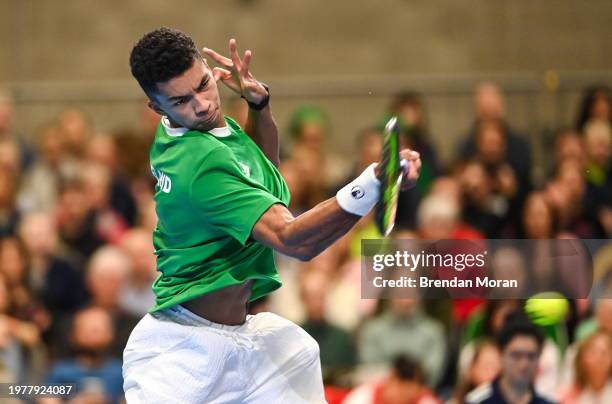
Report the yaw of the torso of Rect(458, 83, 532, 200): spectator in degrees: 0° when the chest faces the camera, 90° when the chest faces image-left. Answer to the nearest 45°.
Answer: approximately 0°

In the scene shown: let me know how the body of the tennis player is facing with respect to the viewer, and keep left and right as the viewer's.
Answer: facing to the right of the viewer

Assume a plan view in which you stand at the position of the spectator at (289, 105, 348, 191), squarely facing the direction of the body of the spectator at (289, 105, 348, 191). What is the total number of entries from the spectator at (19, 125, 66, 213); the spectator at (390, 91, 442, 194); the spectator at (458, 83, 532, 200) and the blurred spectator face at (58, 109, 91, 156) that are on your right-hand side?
2

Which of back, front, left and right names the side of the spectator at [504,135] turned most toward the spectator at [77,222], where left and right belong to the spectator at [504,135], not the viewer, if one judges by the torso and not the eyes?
right

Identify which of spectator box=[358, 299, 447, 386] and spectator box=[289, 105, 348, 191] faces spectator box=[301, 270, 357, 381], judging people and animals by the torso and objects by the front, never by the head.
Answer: spectator box=[289, 105, 348, 191]

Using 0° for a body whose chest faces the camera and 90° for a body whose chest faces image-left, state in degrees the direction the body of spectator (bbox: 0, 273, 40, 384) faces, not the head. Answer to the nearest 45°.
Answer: approximately 0°

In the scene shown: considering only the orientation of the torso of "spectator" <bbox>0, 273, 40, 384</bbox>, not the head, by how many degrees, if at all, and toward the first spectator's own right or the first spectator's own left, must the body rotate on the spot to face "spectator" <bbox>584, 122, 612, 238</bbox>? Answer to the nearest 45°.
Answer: approximately 90° to the first spectator's own left
